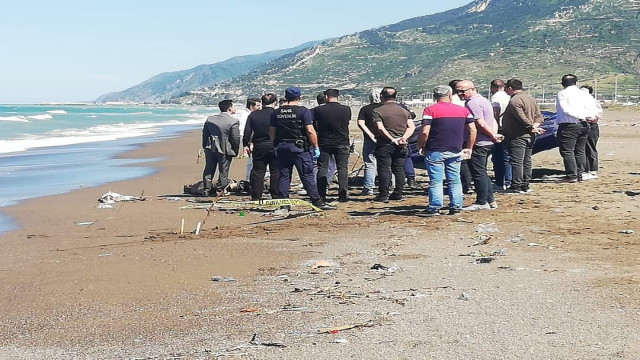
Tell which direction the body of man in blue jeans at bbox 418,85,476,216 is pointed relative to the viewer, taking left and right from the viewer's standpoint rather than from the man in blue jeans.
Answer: facing away from the viewer

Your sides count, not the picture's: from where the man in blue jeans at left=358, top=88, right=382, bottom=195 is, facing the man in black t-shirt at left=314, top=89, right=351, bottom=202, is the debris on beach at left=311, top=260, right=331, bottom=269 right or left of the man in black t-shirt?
left

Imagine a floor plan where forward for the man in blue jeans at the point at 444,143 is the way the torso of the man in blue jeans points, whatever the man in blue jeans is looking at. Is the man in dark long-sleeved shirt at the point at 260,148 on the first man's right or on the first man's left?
on the first man's left

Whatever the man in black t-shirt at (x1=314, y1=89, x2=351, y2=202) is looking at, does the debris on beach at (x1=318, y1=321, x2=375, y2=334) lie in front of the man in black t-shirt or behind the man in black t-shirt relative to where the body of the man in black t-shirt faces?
behind

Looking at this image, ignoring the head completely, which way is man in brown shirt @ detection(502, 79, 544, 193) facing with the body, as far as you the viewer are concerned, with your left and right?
facing away from the viewer and to the left of the viewer

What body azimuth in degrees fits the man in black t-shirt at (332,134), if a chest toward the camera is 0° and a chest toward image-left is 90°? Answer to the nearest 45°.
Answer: approximately 180°

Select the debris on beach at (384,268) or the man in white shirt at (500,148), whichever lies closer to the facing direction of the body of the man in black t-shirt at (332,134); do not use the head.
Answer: the man in white shirt

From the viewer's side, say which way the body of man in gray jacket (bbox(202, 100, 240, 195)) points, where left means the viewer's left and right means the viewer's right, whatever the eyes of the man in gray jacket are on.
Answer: facing away from the viewer and to the right of the viewer

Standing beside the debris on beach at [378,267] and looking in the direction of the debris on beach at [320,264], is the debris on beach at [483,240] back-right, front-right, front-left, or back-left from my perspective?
back-right

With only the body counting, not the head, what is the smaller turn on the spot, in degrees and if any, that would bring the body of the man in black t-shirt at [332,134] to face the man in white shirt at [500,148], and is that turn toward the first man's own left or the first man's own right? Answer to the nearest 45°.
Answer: approximately 90° to the first man's own right

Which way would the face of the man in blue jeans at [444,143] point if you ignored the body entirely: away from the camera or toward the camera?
away from the camera
